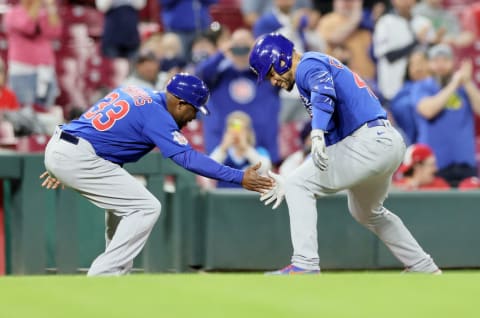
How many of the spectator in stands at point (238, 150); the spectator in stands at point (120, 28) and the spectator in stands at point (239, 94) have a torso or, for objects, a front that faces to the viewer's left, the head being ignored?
0

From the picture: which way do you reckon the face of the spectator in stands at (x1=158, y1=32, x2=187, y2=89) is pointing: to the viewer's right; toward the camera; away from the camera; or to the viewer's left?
toward the camera

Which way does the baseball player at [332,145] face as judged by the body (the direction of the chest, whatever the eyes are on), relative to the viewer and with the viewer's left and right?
facing to the left of the viewer

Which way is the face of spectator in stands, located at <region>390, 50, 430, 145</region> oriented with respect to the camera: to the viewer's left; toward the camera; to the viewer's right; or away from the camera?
toward the camera

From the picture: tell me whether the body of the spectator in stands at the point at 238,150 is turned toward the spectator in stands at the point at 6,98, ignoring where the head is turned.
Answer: no

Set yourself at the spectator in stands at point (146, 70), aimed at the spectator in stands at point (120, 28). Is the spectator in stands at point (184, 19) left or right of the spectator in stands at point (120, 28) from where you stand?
right

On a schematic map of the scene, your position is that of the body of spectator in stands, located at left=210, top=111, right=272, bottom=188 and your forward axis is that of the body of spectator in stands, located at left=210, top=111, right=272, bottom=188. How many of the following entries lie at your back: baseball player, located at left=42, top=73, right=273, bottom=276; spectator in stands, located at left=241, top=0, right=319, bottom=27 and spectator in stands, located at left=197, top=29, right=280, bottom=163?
2

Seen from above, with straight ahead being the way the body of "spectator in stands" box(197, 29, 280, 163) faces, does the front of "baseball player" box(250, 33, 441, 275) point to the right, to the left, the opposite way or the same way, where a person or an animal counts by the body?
to the right

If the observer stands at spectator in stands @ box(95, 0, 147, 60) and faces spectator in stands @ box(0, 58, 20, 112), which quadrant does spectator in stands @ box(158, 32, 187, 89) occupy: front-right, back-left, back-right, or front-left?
back-left

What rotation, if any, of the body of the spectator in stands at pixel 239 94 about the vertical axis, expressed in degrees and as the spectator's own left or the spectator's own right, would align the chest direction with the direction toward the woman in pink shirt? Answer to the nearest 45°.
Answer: approximately 90° to the spectator's own right

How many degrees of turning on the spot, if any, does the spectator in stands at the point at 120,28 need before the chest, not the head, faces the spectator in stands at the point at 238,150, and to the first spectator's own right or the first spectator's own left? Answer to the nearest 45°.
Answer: approximately 45° to the first spectator's own left

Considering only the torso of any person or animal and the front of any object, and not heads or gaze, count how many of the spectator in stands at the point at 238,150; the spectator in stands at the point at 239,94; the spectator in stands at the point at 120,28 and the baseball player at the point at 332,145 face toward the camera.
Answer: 3

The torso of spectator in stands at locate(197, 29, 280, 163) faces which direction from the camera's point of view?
toward the camera

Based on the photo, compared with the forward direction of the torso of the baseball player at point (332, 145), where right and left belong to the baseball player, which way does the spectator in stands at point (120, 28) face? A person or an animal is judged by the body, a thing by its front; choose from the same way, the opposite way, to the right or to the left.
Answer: to the left

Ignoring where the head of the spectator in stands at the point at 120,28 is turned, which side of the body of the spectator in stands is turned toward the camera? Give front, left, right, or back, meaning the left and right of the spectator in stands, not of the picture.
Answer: front

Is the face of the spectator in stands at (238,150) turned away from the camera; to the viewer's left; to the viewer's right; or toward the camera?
toward the camera

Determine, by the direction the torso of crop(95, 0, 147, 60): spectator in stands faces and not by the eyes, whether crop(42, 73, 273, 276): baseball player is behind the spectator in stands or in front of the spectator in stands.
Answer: in front

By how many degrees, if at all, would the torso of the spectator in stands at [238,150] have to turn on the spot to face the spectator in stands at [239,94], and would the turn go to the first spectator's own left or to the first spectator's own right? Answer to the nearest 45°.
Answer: approximately 180°

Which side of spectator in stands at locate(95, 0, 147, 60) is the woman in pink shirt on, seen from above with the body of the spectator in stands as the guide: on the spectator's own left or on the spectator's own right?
on the spectator's own right
